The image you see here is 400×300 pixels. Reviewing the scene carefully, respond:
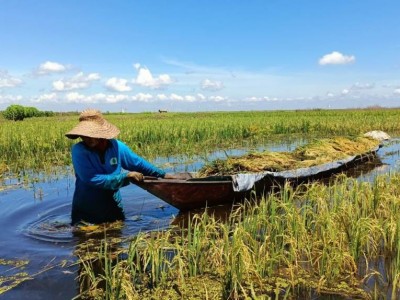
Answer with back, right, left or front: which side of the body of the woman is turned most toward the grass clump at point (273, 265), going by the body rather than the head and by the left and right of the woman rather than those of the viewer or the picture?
front

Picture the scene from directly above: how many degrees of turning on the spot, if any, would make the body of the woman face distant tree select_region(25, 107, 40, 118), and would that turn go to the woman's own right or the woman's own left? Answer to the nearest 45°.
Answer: approximately 135° to the woman's own left

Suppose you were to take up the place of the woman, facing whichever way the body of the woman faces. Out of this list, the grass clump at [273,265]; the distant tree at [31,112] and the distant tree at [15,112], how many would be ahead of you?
1

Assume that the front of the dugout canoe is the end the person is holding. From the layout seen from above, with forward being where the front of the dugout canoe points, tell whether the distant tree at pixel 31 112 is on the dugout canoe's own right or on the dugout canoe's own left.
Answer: on the dugout canoe's own right

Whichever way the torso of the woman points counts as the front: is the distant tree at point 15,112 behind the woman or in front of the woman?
behind

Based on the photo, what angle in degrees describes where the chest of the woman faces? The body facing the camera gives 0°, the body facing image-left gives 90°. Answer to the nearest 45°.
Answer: approximately 315°

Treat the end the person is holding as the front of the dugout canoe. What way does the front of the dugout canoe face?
to the viewer's left
